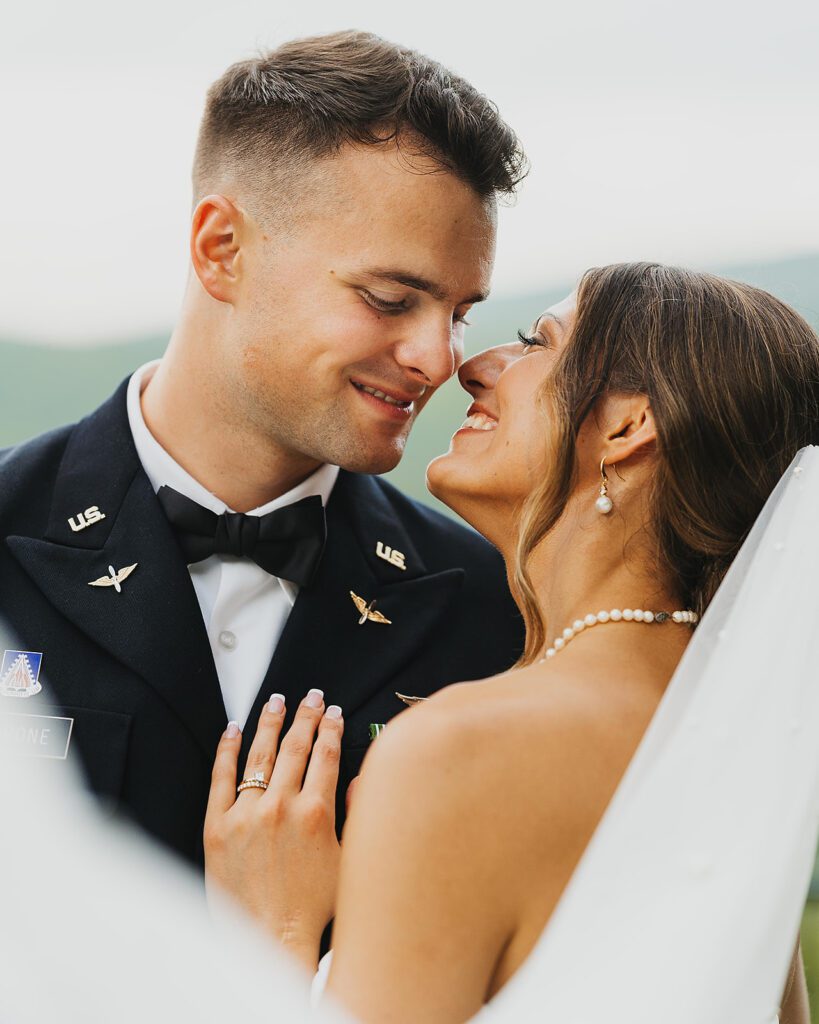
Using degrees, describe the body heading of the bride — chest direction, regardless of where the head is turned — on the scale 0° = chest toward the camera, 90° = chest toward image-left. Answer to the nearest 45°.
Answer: approximately 135°

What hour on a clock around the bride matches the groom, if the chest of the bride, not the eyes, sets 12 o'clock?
The groom is roughly at 12 o'clock from the bride.
